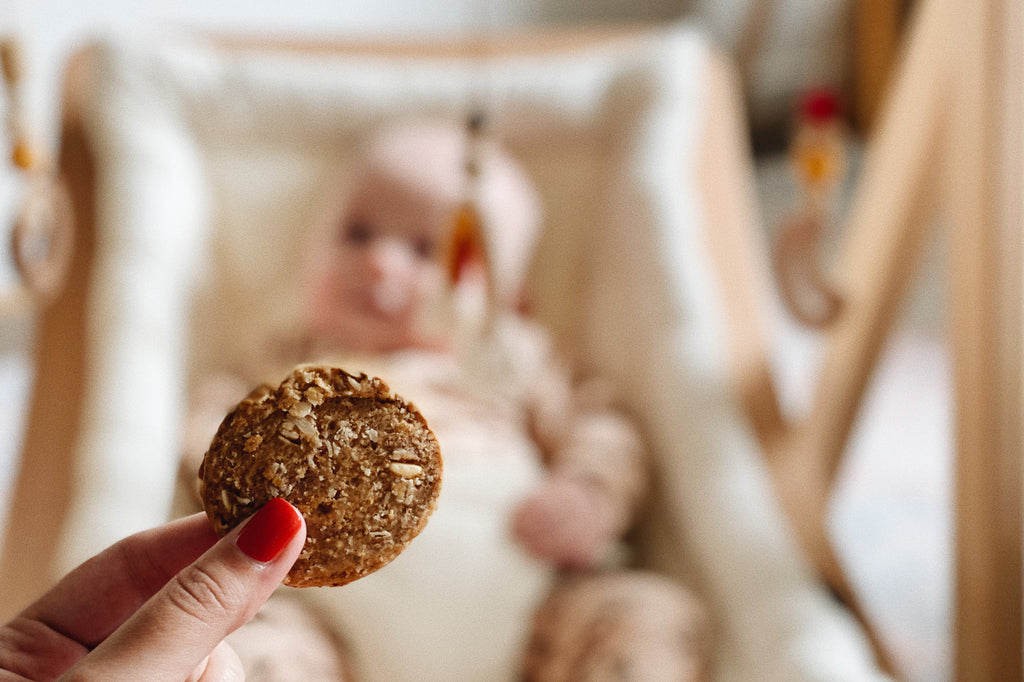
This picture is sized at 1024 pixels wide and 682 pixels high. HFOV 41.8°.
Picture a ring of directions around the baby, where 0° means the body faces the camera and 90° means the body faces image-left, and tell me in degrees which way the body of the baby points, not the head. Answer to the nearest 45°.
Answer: approximately 0°
